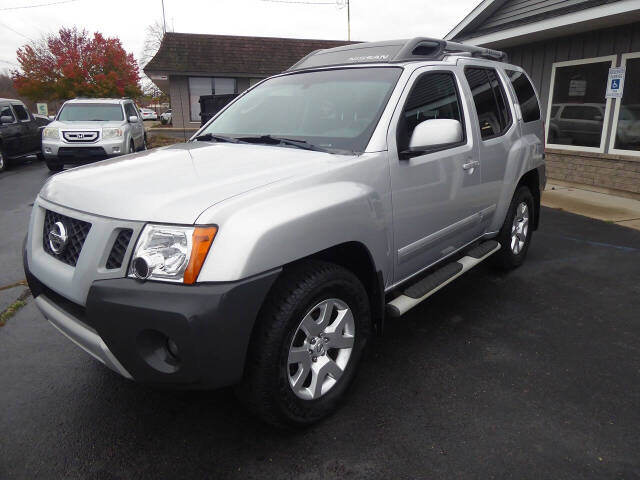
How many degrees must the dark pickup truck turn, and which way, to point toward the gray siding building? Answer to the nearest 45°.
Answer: approximately 90° to its left

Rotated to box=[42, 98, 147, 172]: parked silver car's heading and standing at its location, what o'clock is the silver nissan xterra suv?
The silver nissan xterra suv is roughly at 12 o'clock from the parked silver car.

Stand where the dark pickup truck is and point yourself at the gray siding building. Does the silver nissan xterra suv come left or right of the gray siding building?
right

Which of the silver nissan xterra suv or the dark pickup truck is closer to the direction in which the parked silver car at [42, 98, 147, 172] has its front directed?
the silver nissan xterra suv

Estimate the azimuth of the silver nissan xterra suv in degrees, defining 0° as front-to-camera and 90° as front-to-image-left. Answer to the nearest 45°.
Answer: approximately 45°

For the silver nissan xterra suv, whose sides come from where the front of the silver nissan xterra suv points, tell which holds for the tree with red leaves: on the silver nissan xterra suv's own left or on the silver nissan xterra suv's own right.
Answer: on the silver nissan xterra suv's own right

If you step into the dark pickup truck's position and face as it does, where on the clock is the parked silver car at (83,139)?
The parked silver car is roughly at 10 o'clock from the dark pickup truck.

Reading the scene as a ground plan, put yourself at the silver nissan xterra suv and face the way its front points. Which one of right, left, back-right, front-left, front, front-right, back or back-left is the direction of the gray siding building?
back
